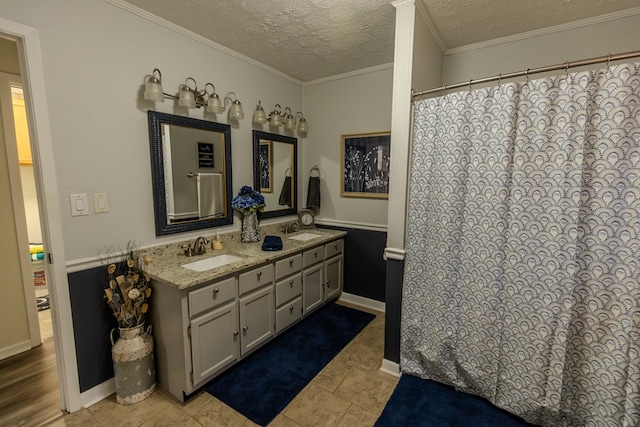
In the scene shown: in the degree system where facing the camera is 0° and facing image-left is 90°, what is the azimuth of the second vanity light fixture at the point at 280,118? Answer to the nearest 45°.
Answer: approximately 315°

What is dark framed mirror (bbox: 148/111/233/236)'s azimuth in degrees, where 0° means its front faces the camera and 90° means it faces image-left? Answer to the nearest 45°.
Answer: approximately 315°

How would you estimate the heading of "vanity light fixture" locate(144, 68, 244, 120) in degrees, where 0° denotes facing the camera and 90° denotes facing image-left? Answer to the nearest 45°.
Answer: approximately 315°

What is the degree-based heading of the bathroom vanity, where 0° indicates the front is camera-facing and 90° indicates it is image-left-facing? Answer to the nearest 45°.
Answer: approximately 315°

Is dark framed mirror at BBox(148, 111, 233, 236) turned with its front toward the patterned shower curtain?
yes
